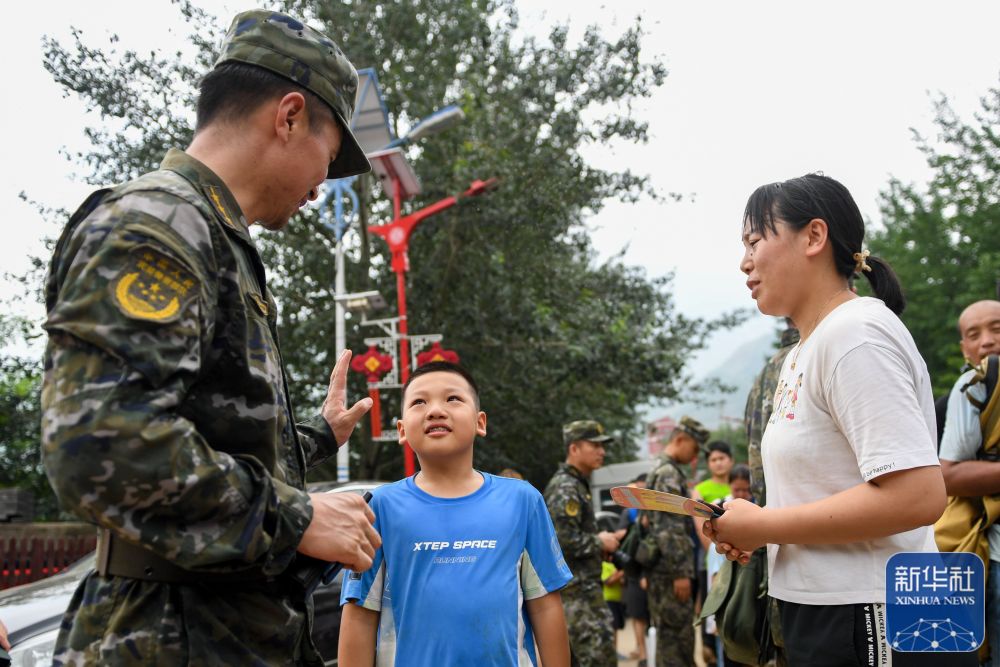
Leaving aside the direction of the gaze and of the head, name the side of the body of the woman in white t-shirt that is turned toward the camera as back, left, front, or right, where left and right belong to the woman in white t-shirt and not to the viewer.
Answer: left

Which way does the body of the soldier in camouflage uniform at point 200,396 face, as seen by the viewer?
to the viewer's right

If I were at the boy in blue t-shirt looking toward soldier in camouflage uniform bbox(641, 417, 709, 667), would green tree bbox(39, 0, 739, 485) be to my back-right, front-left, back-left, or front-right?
front-left

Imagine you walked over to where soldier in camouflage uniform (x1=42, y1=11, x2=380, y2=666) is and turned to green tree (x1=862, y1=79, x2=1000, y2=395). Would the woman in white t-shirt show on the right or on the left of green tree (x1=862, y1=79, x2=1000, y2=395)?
right

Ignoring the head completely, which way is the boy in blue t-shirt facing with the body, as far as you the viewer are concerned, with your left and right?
facing the viewer

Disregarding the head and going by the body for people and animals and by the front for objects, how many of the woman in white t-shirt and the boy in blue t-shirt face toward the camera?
1

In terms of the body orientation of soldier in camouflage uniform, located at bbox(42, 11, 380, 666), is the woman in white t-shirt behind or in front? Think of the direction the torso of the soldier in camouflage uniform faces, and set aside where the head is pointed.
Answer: in front

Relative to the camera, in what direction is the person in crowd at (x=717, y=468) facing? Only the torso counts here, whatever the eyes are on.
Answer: toward the camera

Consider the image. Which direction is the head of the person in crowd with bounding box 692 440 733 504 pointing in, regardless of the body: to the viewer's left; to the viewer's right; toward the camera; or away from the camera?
toward the camera

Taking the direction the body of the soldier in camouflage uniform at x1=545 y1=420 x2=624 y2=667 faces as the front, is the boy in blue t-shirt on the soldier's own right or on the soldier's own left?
on the soldier's own right

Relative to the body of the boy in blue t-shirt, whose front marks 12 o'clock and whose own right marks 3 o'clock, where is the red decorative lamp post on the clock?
The red decorative lamp post is roughly at 6 o'clock from the boy in blue t-shirt.
